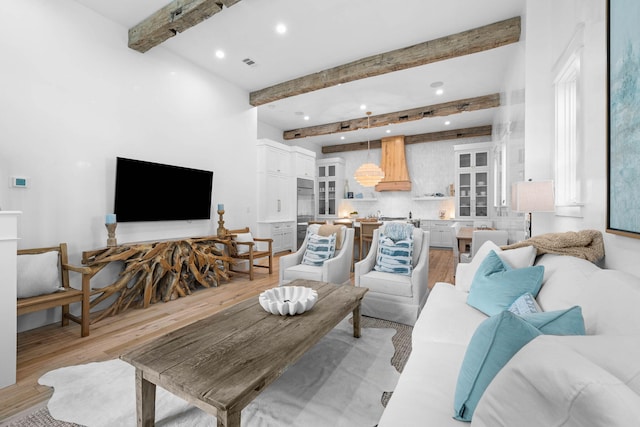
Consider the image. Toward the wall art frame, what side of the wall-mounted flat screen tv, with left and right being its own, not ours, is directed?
front

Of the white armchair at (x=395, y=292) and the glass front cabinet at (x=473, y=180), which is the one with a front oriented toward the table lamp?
the glass front cabinet

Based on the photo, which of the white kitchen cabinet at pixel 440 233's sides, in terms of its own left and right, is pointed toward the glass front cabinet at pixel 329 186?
right

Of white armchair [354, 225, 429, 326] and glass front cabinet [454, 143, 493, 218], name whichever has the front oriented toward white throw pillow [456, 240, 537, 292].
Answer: the glass front cabinet

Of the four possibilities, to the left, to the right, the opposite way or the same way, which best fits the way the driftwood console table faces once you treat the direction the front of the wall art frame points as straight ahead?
the opposite way

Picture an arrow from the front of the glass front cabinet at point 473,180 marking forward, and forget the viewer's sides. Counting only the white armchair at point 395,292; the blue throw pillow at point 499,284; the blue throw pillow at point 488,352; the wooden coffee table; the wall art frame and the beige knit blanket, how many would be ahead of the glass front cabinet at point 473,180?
6

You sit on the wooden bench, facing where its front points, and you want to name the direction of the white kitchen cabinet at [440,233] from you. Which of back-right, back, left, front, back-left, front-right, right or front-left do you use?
front-left

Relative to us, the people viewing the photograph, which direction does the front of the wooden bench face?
facing the viewer and to the right of the viewer

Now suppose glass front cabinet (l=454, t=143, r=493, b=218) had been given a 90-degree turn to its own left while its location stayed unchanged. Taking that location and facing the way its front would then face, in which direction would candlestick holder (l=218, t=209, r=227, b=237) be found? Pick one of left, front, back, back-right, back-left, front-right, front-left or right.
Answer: back-right

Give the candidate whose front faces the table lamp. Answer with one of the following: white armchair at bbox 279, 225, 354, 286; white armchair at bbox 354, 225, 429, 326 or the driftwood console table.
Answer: the driftwood console table

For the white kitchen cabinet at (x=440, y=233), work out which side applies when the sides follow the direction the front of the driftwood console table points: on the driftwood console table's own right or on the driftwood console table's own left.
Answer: on the driftwood console table's own left

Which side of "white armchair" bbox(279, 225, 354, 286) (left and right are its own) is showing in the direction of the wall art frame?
left

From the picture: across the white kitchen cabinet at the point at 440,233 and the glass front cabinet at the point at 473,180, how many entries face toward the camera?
2
